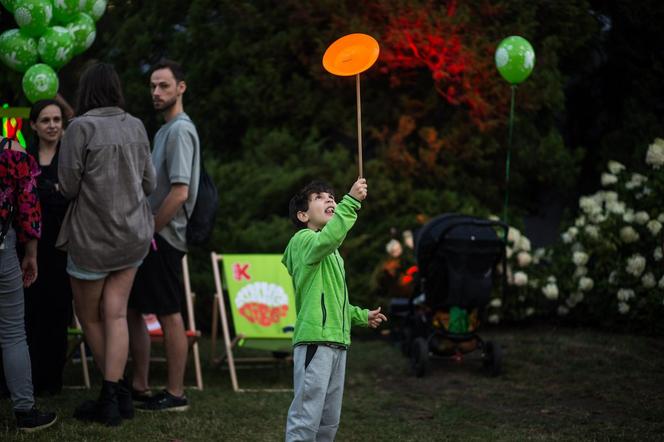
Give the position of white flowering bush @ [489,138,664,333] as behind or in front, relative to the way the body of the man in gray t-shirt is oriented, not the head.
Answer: behind

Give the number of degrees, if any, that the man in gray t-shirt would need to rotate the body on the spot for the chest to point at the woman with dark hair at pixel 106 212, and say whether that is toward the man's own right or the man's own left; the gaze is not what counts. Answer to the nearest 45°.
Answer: approximately 45° to the man's own left

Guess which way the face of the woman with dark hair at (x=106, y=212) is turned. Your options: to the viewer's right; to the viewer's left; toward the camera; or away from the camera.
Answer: away from the camera

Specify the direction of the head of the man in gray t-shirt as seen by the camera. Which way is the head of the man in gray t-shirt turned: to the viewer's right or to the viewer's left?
to the viewer's left

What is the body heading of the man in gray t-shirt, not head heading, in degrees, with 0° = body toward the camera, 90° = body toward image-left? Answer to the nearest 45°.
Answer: approximately 90°

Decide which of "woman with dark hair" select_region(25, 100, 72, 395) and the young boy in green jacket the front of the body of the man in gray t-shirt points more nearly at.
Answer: the woman with dark hair

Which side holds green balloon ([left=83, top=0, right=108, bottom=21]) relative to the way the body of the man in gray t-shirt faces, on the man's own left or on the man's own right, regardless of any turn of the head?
on the man's own right

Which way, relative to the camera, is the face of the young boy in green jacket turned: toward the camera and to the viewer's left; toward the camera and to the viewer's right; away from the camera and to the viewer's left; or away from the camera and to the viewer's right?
toward the camera and to the viewer's right

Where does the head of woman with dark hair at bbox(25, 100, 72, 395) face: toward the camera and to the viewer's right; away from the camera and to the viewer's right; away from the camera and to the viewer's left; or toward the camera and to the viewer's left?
toward the camera and to the viewer's right

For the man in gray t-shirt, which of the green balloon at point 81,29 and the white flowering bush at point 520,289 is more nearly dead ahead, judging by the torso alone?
the green balloon

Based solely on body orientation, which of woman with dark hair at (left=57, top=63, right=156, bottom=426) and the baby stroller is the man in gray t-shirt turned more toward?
the woman with dark hair

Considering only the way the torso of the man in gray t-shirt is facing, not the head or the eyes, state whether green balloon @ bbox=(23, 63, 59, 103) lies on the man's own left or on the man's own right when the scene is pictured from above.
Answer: on the man's own right
